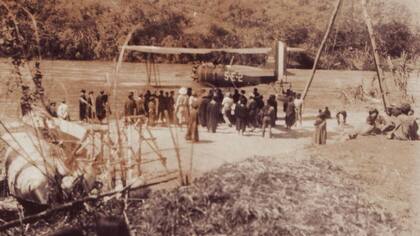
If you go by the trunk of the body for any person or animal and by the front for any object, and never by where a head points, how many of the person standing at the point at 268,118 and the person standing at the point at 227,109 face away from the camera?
2

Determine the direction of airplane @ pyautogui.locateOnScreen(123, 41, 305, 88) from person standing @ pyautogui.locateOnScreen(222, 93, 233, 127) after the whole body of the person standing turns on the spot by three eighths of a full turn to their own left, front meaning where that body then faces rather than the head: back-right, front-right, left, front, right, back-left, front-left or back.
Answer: back-right

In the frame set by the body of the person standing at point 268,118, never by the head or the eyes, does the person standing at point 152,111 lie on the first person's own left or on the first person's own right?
on the first person's own left

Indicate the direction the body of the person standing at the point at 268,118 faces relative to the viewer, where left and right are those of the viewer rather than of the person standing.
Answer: facing away from the viewer

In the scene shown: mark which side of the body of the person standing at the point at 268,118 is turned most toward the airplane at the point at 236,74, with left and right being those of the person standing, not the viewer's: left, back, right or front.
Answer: front

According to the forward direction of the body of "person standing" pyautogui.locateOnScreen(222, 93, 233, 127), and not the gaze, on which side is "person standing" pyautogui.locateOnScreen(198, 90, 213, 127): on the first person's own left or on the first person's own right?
on the first person's own left

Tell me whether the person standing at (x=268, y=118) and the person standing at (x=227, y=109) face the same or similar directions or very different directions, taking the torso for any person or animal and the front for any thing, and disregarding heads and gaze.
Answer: same or similar directions

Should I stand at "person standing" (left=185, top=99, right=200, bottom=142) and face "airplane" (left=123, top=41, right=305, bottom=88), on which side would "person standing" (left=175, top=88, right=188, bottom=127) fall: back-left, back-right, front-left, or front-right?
front-left

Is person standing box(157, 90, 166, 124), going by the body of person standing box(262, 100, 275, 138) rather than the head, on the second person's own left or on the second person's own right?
on the second person's own left

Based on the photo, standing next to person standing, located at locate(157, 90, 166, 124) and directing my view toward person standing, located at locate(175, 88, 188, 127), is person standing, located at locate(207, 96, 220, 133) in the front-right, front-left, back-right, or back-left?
front-right

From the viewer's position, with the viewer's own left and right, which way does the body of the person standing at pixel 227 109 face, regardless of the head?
facing away from the viewer

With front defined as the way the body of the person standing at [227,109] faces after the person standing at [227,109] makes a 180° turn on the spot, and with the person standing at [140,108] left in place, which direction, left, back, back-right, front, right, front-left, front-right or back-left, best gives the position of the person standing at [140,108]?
right

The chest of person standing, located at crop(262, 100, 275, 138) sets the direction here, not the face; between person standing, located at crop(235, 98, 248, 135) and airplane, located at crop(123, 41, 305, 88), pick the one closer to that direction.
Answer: the airplane

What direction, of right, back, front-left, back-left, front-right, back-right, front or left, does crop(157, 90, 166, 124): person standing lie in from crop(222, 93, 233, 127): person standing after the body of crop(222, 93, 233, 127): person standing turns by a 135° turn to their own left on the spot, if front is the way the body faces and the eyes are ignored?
front-right
